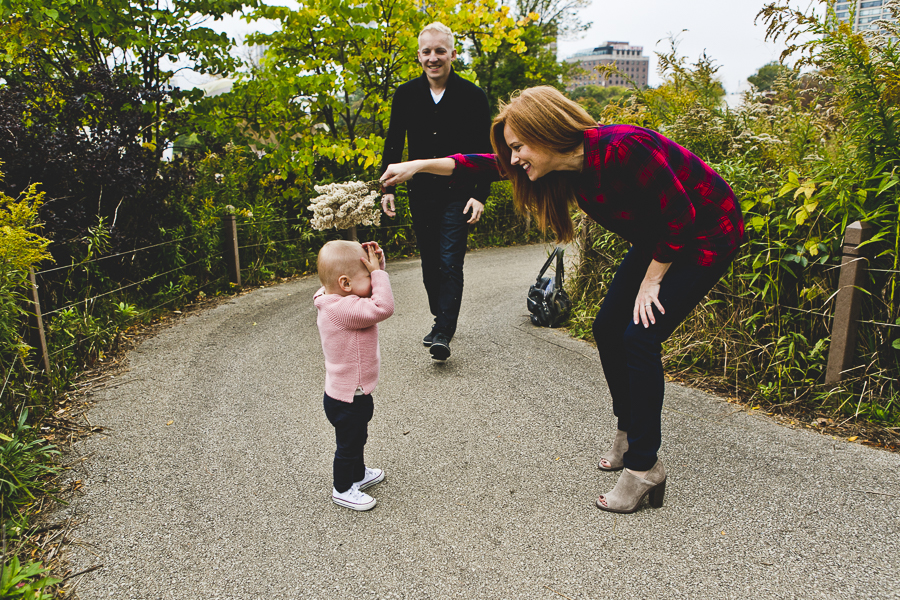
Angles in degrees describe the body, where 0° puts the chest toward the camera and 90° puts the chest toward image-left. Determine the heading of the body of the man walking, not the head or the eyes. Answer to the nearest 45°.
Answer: approximately 0°

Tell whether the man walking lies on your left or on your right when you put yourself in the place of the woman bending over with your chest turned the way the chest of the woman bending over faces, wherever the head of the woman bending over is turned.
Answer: on your right

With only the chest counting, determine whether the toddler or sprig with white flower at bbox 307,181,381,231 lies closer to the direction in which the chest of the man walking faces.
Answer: the toddler

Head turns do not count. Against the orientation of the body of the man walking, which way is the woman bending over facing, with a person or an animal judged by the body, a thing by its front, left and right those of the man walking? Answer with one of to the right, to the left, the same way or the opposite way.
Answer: to the right

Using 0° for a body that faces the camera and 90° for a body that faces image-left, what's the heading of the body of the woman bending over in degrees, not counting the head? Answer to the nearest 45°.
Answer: approximately 90°
